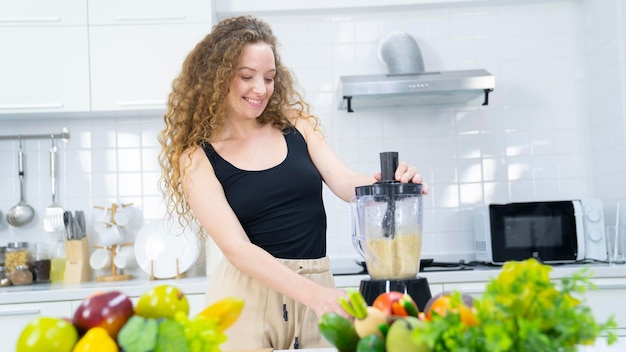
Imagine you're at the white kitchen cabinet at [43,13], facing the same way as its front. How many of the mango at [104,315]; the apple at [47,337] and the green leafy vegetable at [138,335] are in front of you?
3

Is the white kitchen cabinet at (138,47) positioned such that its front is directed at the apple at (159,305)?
yes

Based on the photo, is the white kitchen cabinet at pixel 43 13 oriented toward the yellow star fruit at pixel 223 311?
yes

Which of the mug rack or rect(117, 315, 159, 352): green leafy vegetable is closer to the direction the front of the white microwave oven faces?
the green leafy vegetable

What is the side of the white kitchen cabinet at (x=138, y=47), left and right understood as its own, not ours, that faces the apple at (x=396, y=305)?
front

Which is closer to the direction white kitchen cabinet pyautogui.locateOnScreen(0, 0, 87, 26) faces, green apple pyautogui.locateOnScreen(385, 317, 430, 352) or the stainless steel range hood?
the green apple

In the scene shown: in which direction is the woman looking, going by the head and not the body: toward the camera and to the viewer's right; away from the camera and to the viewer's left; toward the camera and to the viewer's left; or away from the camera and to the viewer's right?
toward the camera and to the viewer's right

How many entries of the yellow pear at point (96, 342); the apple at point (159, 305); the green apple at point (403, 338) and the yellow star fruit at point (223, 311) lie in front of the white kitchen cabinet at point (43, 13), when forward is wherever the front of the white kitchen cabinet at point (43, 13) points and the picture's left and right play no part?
4

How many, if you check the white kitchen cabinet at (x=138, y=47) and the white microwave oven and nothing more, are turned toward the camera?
2

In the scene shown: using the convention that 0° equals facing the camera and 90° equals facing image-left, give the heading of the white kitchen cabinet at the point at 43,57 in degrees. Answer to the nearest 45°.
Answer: approximately 0°

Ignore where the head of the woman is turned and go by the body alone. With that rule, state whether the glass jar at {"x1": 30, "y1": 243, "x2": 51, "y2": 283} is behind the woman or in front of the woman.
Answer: behind

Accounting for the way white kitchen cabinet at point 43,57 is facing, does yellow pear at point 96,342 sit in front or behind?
in front

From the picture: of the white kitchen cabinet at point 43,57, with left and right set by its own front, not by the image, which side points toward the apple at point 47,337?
front

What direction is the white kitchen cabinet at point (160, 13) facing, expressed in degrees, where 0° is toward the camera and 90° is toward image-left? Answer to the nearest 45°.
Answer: approximately 0°
